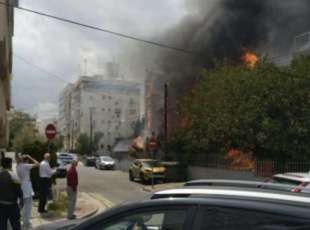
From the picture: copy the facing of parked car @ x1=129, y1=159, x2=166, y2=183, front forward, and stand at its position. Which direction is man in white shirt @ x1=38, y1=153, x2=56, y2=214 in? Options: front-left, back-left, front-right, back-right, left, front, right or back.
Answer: front-right

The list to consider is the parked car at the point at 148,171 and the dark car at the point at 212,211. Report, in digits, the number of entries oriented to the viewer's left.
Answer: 1

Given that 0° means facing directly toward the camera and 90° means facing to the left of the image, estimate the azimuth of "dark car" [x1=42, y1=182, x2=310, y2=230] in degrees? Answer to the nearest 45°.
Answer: approximately 90°

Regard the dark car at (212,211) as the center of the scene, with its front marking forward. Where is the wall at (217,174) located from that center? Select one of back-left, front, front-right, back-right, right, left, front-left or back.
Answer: right

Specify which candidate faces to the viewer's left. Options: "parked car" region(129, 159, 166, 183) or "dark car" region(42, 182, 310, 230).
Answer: the dark car

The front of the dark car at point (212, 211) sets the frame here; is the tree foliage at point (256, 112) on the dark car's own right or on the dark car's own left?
on the dark car's own right

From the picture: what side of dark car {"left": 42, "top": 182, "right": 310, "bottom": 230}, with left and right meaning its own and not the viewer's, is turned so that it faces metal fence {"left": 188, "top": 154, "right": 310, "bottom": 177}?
right

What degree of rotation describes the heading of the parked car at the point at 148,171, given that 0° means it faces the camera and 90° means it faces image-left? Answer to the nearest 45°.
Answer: approximately 315°

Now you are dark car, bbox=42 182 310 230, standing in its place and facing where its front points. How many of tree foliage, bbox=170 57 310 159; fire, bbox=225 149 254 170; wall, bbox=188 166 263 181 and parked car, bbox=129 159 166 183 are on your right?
4

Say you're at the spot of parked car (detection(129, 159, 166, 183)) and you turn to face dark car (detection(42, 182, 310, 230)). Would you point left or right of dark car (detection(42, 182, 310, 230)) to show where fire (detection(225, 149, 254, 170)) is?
left

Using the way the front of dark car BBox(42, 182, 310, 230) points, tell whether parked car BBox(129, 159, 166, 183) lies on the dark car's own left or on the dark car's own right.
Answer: on the dark car's own right
